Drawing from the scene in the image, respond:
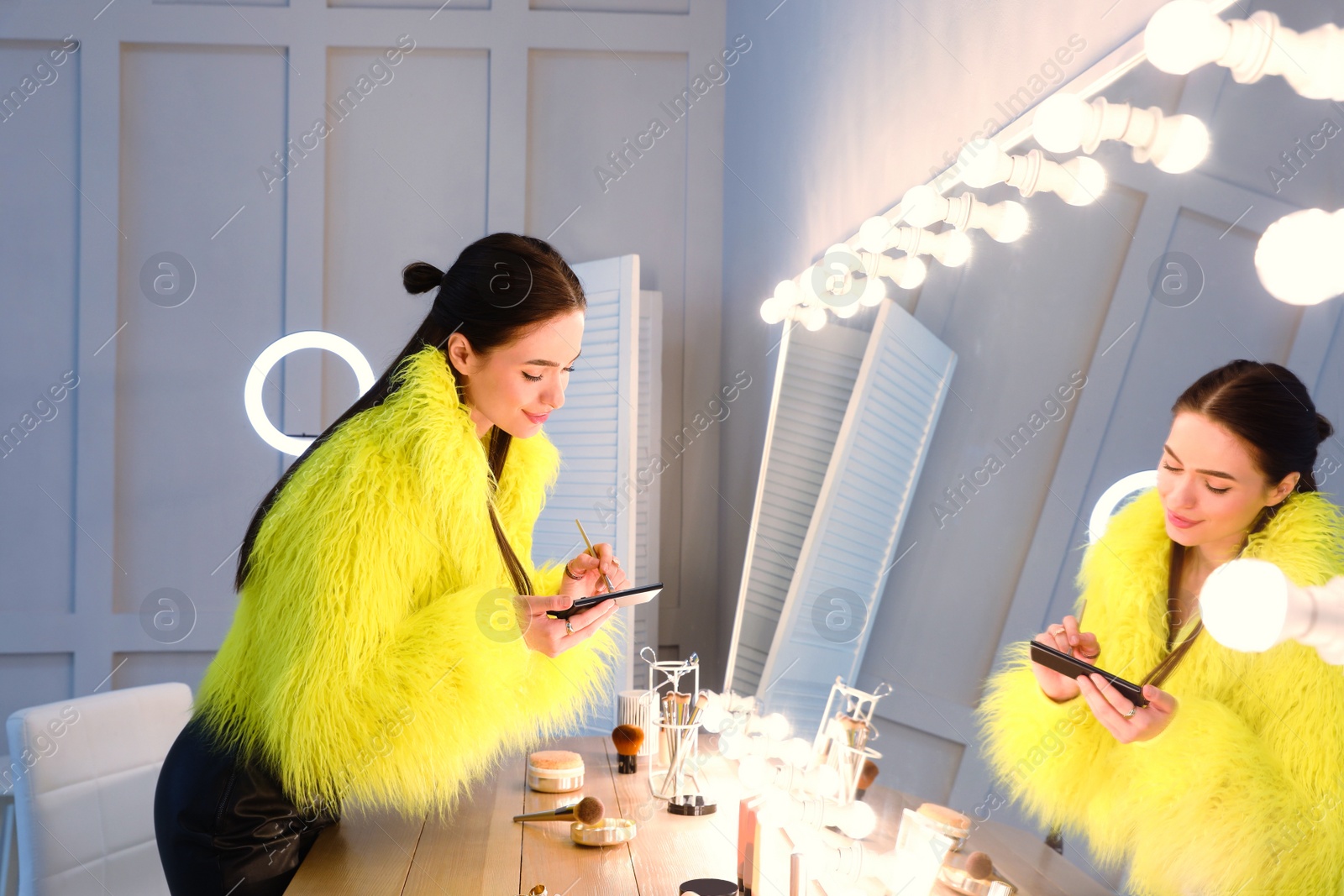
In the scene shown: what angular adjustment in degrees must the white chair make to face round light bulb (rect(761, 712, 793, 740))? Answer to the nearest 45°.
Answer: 0° — it already faces it

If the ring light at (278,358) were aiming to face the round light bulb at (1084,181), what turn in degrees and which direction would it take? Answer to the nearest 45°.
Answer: approximately 45° to its left

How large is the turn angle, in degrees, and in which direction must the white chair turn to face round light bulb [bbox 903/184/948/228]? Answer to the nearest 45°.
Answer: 0° — it already faces it

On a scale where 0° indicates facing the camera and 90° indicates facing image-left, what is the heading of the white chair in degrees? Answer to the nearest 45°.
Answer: approximately 315°

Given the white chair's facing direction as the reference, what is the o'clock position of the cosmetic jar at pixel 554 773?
The cosmetic jar is roughly at 12 o'clock from the white chair.

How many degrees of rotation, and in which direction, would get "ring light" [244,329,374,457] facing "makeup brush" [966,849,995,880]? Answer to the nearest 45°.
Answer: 0° — it already faces it
